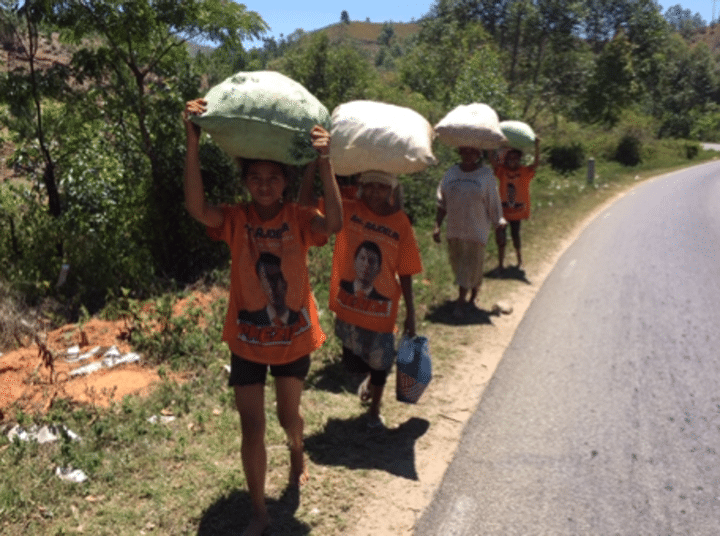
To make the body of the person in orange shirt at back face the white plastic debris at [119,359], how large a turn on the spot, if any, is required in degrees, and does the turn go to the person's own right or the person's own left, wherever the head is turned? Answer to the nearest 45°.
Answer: approximately 45° to the person's own right

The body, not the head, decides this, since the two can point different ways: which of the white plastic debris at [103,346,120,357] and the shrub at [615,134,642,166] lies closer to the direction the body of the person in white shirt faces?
the white plastic debris

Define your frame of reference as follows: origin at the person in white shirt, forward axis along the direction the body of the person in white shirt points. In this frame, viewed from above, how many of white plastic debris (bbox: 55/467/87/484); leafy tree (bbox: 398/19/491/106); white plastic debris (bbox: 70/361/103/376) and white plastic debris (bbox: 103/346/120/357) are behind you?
1

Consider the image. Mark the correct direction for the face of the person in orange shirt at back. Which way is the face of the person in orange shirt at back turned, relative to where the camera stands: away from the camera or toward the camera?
toward the camera

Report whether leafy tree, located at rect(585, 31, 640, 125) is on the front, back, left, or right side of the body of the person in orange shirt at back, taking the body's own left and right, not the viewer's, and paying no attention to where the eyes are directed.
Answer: back

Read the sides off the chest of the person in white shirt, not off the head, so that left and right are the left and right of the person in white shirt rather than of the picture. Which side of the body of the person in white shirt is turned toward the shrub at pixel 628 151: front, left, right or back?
back

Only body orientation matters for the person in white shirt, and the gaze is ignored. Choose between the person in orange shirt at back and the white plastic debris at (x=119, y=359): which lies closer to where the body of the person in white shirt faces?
the white plastic debris

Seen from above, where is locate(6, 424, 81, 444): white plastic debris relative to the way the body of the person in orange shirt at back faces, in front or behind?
in front

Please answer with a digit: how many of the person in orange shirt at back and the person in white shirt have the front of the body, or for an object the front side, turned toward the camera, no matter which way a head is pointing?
2

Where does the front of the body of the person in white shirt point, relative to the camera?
toward the camera

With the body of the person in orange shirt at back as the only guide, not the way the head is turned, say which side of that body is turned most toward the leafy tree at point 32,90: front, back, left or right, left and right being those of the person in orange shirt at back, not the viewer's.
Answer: right

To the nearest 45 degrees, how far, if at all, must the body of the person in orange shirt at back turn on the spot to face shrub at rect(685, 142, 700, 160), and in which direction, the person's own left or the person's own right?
approximately 180°

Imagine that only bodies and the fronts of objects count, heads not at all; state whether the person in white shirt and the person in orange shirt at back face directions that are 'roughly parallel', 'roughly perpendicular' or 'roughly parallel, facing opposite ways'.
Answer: roughly parallel

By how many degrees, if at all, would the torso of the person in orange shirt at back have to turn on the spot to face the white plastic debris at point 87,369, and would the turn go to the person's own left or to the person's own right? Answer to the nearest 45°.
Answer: approximately 45° to the person's own right

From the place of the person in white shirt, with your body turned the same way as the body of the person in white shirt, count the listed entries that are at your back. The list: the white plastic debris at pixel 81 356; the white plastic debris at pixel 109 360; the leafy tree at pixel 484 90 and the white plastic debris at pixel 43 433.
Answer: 1

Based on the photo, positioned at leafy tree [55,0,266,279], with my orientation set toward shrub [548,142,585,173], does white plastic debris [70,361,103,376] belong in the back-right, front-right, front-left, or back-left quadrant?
back-right

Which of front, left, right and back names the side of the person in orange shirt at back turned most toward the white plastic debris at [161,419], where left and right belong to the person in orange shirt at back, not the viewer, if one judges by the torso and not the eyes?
front

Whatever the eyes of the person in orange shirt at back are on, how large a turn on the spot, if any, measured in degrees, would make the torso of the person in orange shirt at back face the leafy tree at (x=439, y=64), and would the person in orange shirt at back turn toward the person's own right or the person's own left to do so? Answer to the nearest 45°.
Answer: approximately 180°
